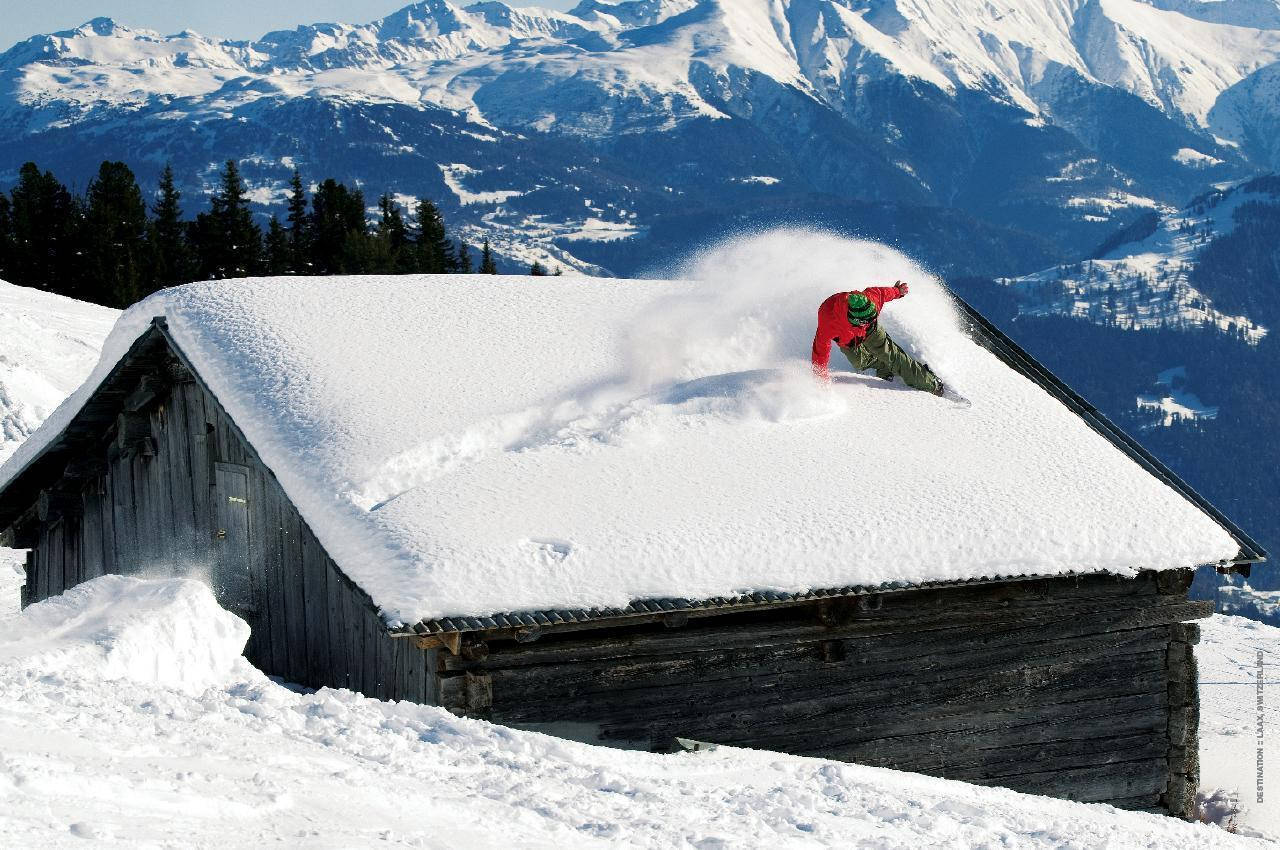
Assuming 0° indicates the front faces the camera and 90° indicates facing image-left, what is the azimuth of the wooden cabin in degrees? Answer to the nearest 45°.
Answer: approximately 45°

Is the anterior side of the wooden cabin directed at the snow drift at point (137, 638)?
yes
